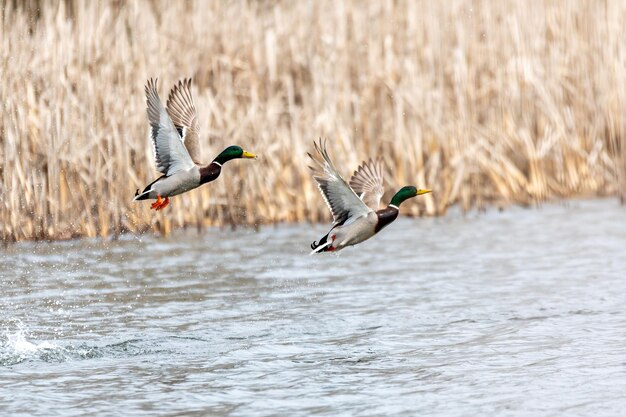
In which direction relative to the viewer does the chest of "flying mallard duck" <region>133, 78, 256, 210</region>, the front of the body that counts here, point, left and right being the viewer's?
facing to the right of the viewer

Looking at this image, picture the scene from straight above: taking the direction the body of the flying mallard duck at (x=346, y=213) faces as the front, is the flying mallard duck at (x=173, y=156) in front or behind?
behind

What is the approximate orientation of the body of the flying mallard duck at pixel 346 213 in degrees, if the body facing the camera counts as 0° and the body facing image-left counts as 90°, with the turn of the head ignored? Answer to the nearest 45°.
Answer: approximately 270°

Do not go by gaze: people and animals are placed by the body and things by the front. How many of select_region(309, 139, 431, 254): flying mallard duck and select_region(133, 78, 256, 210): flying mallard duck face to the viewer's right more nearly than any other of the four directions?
2

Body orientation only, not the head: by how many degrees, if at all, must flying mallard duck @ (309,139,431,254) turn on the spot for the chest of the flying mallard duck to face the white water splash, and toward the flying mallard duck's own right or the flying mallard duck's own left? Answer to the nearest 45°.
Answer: approximately 180°

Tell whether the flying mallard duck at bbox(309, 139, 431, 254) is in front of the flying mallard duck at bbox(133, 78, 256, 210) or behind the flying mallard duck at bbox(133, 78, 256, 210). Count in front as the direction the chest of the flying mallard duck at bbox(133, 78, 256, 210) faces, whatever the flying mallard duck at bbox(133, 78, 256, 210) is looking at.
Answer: in front
